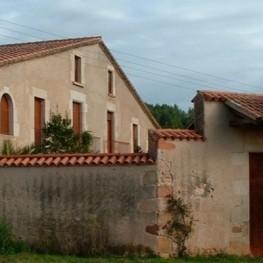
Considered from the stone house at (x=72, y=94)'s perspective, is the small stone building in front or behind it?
in front

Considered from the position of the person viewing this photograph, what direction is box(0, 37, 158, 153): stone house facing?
facing the viewer and to the right of the viewer

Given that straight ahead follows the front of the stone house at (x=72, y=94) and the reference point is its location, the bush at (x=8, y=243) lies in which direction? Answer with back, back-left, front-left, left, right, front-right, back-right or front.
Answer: front-right

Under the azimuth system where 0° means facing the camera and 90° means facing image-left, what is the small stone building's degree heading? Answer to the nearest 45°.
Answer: approximately 0°

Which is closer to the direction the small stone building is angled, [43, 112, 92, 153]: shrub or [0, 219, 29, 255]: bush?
the bush

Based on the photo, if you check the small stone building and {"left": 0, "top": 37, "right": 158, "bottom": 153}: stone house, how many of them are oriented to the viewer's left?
0

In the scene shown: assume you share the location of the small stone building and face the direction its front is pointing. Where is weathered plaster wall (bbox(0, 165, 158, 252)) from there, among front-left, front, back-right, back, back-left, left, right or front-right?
right

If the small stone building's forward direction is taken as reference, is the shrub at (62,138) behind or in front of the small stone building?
behind

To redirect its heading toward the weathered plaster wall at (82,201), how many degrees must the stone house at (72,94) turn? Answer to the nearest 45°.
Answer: approximately 45° to its right
